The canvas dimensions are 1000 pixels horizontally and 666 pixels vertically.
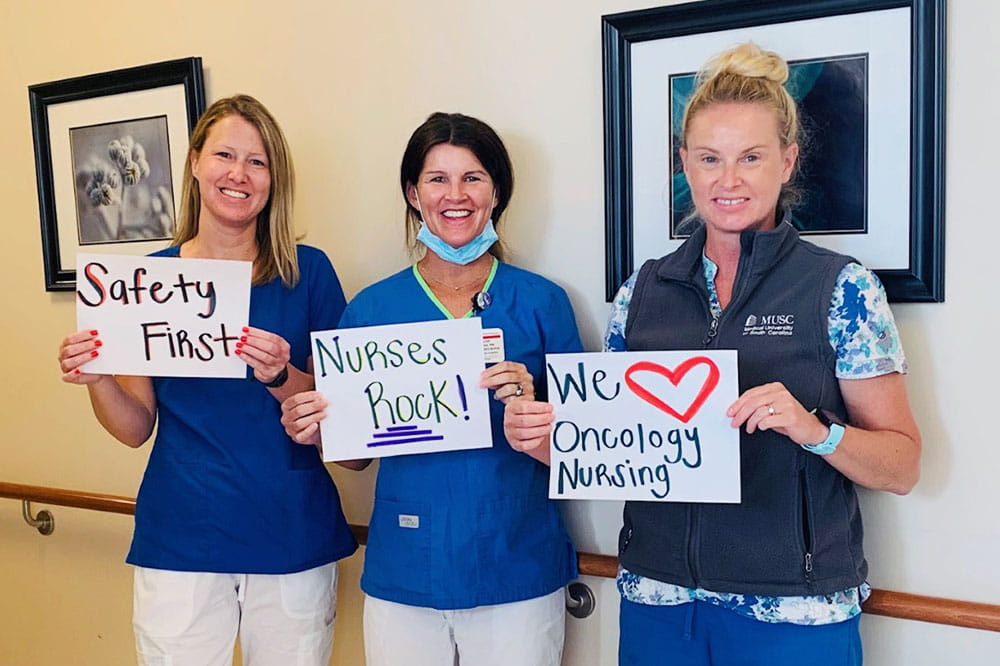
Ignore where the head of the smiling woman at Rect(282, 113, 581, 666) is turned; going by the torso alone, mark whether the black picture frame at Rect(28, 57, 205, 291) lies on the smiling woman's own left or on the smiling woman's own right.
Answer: on the smiling woman's own right

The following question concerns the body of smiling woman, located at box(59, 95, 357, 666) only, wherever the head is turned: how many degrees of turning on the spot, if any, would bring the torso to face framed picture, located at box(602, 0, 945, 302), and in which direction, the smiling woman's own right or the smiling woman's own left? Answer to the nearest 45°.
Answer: approximately 45° to the smiling woman's own left

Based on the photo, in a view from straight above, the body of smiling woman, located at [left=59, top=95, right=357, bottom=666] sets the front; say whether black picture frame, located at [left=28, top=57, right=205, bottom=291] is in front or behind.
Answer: behind

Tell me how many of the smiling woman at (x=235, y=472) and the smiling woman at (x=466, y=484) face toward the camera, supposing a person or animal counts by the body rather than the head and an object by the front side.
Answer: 2

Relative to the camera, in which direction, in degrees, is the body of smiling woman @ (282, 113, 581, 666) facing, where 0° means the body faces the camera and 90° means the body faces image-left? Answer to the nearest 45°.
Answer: approximately 0°

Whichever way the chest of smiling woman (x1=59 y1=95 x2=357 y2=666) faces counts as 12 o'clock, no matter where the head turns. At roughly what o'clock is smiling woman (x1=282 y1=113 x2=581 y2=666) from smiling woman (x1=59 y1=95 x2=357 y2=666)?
smiling woman (x1=282 y1=113 x2=581 y2=666) is roughly at 10 o'clock from smiling woman (x1=59 y1=95 x2=357 y2=666).

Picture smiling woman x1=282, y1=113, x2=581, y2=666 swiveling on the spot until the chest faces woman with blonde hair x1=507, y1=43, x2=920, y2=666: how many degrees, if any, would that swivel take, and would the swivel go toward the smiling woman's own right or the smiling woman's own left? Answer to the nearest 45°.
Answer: approximately 45° to the smiling woman's own left
